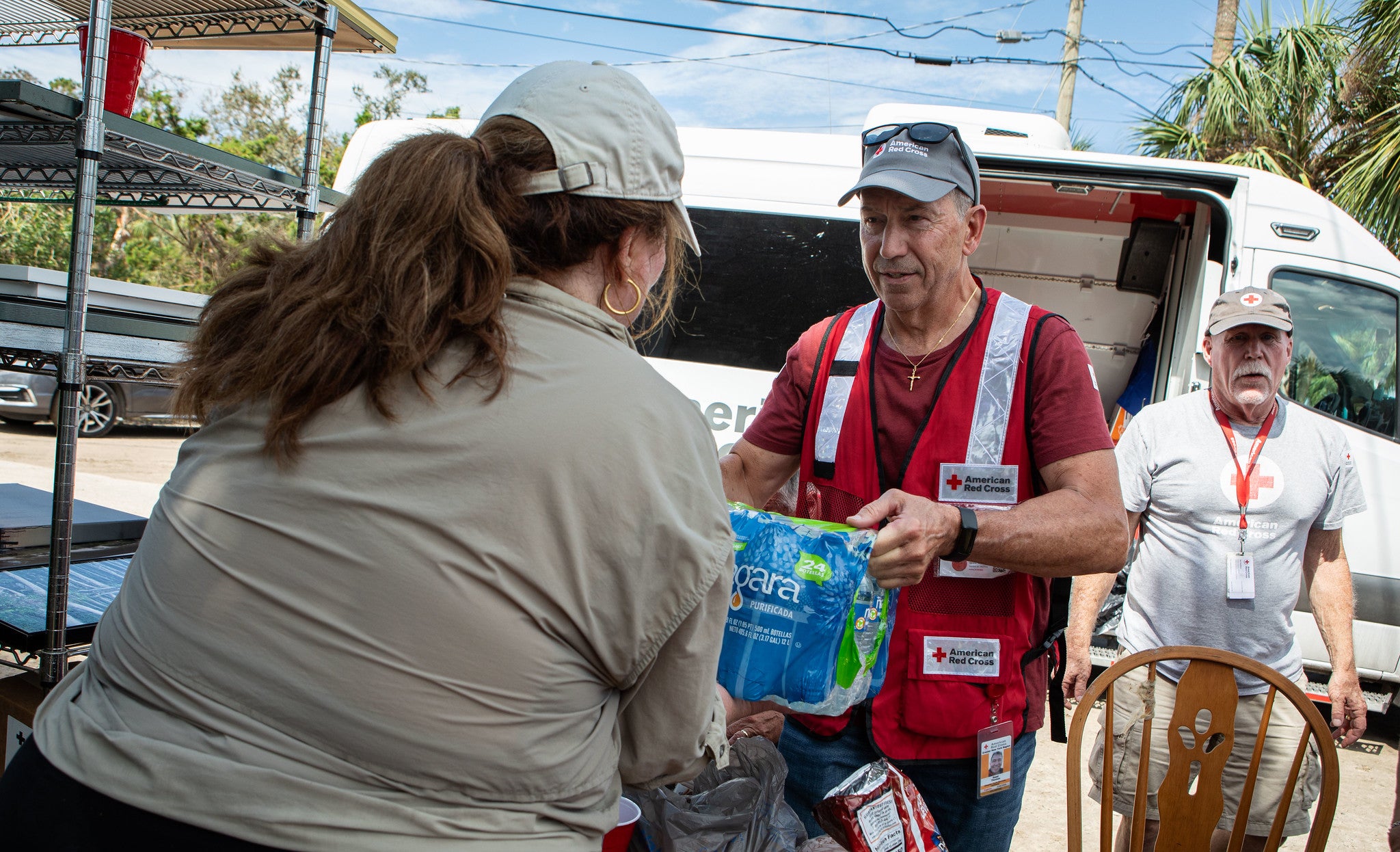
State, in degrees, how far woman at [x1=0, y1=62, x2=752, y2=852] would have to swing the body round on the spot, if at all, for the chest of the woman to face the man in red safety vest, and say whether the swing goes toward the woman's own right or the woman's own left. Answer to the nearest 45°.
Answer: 0° — they already face them

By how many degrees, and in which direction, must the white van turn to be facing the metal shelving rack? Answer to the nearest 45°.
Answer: approximately 135° to its right

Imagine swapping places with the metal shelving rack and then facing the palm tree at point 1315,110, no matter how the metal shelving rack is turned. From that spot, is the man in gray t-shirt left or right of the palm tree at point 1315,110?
right

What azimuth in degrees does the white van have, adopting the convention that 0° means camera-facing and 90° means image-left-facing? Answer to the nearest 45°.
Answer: approximately 270°

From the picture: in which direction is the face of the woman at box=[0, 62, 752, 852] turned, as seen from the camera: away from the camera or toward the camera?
away from the camera

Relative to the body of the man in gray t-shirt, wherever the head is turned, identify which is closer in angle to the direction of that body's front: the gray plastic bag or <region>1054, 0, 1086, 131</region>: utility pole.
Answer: the gray plastic bag
